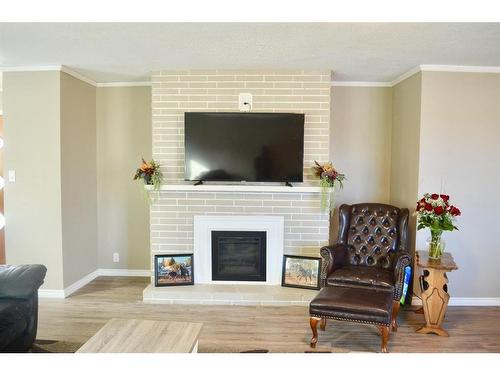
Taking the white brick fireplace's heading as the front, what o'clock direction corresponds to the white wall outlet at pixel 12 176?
The white wall outlet is roughly at 3 o'clock from the white brick fireplace.

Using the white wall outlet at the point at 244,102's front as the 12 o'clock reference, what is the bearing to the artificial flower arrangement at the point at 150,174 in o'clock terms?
The artificial flower arrangement is roughly at 3 o'clock from the white wall outlet.

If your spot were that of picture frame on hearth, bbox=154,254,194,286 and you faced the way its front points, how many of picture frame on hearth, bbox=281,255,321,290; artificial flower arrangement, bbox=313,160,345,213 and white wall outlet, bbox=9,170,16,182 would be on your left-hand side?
2

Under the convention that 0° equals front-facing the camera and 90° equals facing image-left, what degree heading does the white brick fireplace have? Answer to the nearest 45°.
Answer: approximately 0°

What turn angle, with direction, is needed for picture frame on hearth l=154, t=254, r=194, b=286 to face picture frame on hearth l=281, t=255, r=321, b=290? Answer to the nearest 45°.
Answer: approximately 90° to its left

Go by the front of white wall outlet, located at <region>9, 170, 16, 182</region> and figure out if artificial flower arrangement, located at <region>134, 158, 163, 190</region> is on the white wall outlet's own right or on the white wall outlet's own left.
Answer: on the white wall outlet's own left

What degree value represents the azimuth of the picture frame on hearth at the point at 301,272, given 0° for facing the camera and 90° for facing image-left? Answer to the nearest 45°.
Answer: approximately 0°

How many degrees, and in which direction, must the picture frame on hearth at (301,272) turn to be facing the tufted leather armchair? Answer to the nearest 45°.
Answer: approximately 90° to its left
